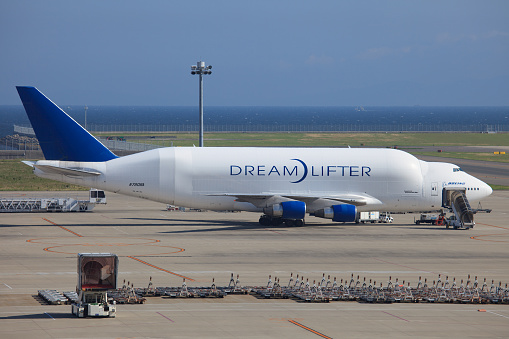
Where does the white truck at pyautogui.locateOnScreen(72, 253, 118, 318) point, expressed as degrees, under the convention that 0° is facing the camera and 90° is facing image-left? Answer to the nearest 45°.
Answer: approximately 0°
